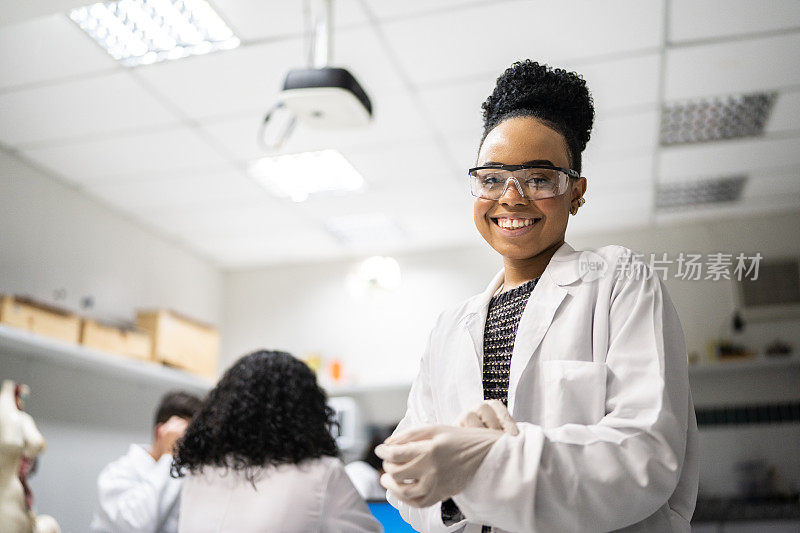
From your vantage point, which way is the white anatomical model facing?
to the viewer's right

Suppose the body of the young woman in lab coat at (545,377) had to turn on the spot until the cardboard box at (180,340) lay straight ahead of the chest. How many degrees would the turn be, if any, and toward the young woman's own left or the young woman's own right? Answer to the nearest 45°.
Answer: approximately 90° to the young woman's own right

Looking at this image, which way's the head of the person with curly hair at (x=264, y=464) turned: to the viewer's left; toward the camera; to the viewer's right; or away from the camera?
away from the camera

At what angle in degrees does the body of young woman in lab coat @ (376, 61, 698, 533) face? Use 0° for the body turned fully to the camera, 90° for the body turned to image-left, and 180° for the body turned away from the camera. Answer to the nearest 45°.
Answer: approximately 45°

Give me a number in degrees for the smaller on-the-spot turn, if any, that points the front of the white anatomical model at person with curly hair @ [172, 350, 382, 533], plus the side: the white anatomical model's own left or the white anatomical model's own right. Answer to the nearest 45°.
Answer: approximately 45° to the white anatomical model's own right

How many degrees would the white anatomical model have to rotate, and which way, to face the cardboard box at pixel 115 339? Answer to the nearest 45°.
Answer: approximately 90° to its left

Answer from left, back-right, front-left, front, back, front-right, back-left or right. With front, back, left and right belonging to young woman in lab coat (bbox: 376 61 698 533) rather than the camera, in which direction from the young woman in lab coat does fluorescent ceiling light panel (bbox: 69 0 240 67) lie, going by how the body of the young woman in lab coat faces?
right

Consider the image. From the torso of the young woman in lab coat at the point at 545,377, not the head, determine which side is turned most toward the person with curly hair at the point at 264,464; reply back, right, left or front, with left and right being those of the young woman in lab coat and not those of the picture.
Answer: right

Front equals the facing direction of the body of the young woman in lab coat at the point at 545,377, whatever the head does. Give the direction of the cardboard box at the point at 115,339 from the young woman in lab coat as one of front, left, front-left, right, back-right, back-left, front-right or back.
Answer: right
